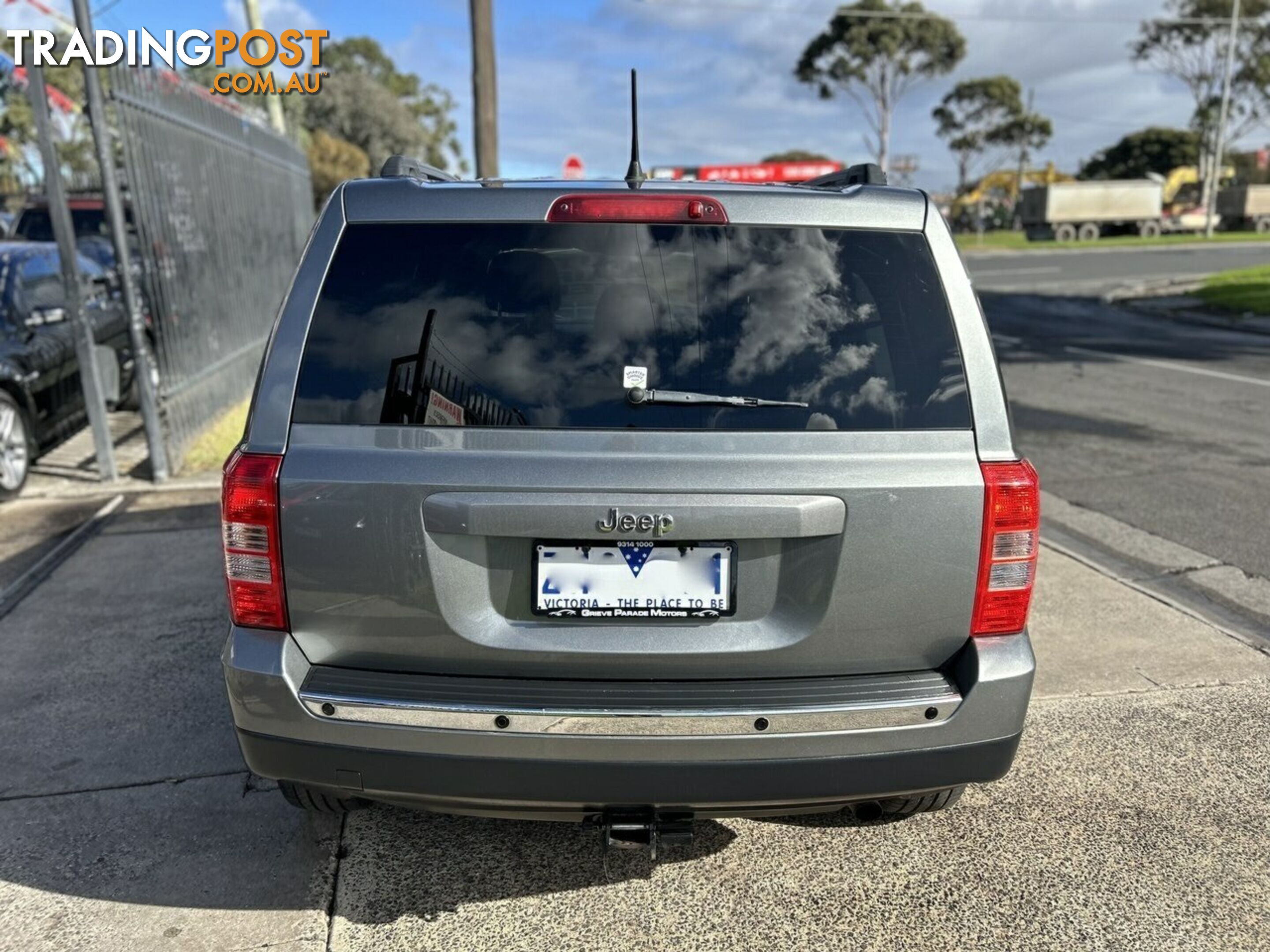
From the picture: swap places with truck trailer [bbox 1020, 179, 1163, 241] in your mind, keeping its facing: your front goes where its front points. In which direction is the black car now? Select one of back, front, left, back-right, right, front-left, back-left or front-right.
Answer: back-right

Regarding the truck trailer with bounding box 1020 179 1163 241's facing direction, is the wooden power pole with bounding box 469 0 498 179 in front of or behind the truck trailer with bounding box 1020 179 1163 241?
behind

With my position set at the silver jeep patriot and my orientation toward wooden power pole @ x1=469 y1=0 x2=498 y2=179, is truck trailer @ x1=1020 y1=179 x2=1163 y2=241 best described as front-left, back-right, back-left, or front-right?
front-right

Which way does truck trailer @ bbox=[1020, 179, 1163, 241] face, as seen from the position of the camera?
facing away from the viewer and to the right of the viewer

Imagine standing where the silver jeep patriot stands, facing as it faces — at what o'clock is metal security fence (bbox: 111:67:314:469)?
The metal security fence is roughly at 11 o'clock from the silver jeep patriot.

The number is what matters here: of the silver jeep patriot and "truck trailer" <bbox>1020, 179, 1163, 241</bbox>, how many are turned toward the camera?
0

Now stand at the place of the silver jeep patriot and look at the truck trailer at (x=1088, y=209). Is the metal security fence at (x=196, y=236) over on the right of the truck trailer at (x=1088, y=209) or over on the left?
left

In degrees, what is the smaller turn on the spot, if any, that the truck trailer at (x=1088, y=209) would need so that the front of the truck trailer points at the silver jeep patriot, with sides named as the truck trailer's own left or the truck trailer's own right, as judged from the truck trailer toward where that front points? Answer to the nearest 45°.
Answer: approximately 135° to the truck trailer's own right

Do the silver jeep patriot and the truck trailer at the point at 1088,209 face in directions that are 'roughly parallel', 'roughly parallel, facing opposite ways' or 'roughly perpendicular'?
roughly perpendicular

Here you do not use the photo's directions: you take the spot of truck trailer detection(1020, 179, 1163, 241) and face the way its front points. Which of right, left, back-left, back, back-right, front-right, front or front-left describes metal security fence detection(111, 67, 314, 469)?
back-right

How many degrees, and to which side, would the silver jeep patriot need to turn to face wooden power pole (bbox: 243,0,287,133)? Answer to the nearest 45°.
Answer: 0° — it already faces it

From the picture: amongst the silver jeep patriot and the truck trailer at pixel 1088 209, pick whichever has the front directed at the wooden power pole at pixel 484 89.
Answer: the silver jeep patriot

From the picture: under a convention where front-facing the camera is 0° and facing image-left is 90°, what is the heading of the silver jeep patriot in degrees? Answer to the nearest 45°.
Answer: approximately 180°

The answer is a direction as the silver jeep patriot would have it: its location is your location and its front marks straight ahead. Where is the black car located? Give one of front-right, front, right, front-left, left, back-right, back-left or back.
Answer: front-left
